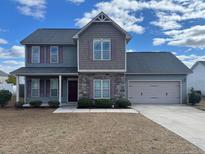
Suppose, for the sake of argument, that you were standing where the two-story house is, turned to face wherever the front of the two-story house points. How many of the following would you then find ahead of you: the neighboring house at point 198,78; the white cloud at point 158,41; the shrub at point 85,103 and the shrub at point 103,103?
2

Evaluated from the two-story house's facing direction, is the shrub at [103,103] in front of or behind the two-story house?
in front

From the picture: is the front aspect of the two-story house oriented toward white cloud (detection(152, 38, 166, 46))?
no

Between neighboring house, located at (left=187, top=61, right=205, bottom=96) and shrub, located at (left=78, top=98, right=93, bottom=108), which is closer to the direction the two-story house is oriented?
the shrub

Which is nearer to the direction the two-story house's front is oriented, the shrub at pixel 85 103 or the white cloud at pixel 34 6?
the shrub

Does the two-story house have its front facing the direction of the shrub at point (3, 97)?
no

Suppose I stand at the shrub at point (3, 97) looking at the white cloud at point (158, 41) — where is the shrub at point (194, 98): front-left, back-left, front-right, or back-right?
front-right

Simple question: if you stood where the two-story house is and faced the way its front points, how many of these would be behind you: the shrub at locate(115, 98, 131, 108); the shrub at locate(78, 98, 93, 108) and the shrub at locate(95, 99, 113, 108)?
0

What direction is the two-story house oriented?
toward the camera

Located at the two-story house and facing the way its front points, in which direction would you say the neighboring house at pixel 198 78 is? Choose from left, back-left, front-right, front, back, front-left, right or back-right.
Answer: back-left

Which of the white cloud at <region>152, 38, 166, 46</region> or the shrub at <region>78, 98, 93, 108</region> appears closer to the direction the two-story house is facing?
the shrub

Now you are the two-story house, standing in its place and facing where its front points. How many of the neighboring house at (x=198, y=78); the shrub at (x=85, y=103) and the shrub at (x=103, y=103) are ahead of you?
2

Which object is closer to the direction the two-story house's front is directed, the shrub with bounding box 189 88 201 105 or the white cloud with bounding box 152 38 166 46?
the shrub

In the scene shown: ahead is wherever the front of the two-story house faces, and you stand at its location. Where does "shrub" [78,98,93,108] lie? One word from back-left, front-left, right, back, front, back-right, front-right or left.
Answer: front

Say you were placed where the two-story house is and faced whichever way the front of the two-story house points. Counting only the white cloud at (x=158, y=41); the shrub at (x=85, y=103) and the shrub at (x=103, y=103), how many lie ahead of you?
2

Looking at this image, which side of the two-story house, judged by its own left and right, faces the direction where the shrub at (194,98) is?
left

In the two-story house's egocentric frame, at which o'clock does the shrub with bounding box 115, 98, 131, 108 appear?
The shrub is roughly at 11 o'clock from the two-story house.
